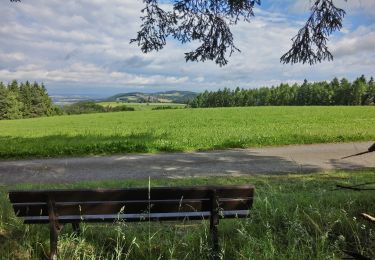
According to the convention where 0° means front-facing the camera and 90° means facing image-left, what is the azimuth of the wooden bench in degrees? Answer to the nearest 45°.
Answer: approximately 180°
